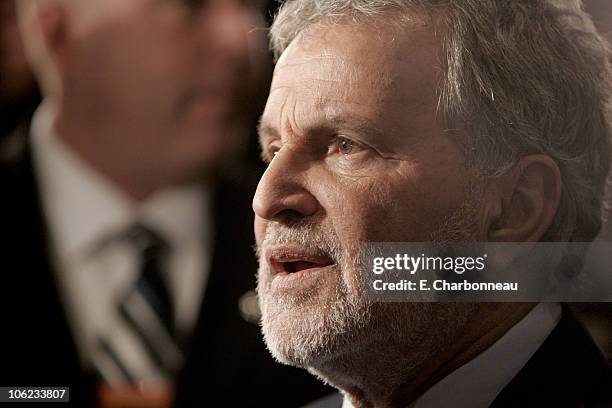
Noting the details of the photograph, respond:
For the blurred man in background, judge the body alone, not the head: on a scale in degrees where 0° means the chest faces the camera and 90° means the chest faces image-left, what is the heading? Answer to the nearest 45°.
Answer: approximately 315°
